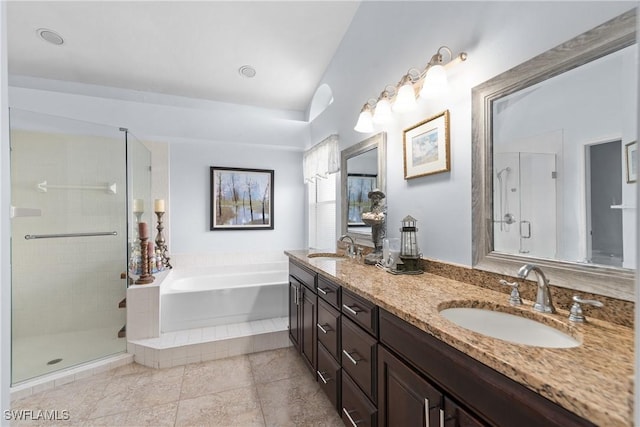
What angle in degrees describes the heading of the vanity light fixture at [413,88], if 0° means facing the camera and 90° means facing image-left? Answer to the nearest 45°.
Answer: approximately 45°

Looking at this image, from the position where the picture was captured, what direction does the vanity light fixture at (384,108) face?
facing the viewer and to the left of the viewer

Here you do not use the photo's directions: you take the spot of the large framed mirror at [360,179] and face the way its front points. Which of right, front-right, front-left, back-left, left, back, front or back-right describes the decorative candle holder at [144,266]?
front-right

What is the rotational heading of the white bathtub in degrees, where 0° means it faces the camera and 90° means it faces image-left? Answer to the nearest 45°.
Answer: approximately 0°

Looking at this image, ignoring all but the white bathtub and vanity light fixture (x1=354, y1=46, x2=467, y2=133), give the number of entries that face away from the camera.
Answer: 0

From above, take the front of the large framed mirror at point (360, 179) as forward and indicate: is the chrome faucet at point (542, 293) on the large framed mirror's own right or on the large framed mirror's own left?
on the large framed mirror's own left
